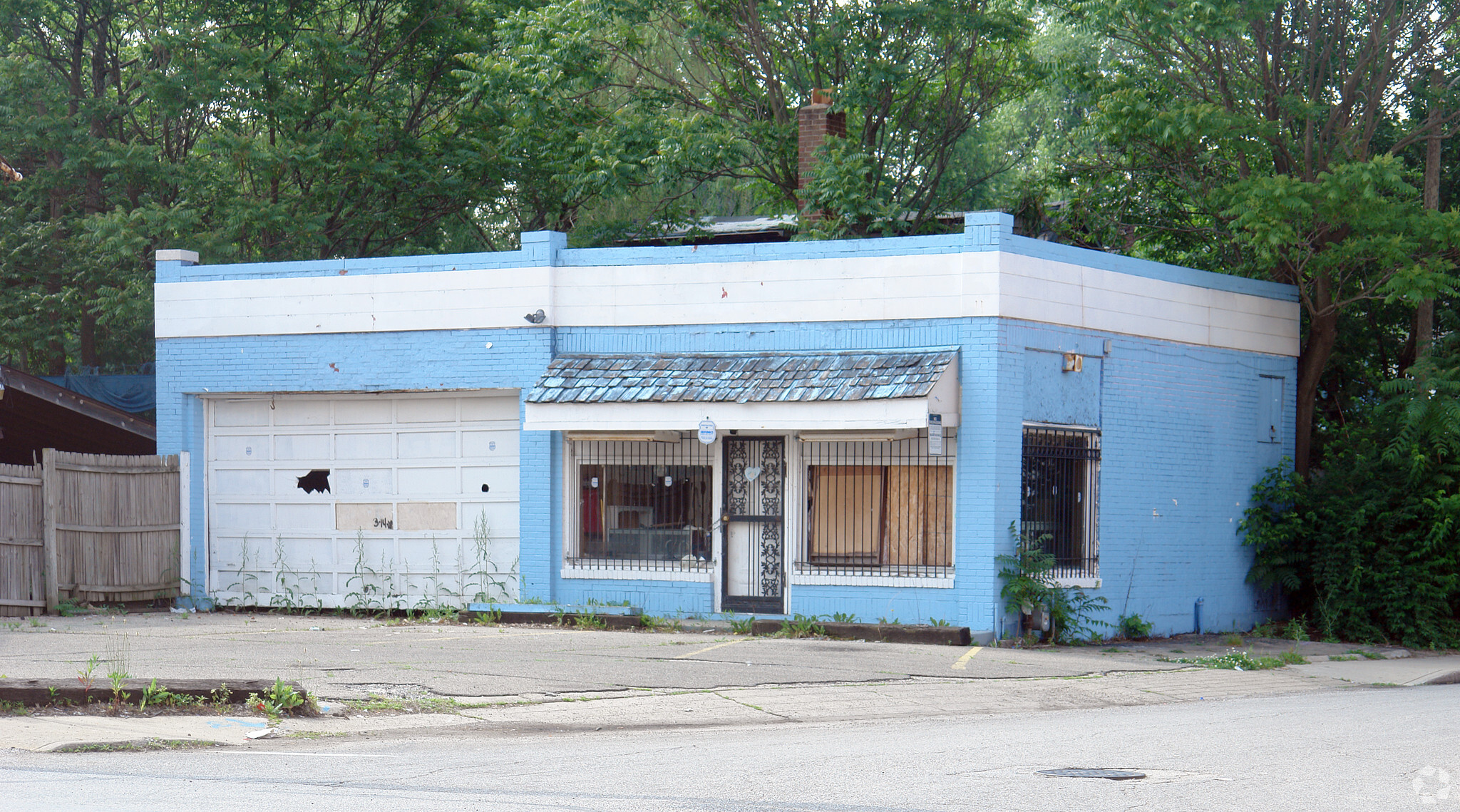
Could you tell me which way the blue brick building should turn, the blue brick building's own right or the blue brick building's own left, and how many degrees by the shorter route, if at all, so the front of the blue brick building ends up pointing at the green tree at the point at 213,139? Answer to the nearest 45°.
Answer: approximately 90° to the blue brick building's own right

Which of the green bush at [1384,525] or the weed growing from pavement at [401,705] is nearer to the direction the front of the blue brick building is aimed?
the weed growing from pavement

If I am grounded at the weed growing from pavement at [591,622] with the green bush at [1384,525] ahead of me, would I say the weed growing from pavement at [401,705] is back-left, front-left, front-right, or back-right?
back-right

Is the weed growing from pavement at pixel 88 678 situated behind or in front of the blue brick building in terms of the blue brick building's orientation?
in front

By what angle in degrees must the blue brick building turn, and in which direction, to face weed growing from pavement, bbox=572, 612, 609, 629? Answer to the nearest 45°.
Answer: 0° — it already faces it

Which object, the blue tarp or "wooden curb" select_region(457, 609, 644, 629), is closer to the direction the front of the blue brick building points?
the wooden curb

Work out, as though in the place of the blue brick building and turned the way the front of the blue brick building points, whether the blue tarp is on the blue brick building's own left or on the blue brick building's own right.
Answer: on the blue brick building's own right

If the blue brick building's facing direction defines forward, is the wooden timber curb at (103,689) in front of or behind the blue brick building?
in front

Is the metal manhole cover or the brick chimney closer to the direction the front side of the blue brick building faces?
the metal manhole cover

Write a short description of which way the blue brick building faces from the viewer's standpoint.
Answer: facing the viewer and to the left of the viewer
